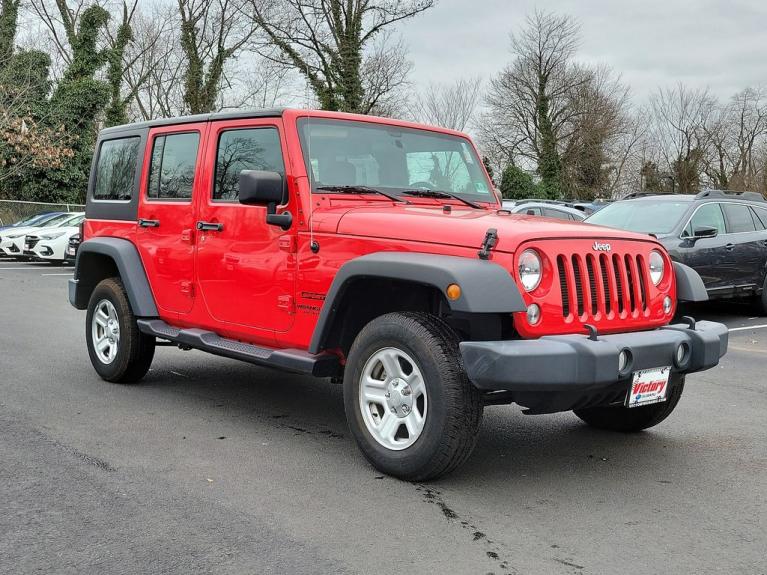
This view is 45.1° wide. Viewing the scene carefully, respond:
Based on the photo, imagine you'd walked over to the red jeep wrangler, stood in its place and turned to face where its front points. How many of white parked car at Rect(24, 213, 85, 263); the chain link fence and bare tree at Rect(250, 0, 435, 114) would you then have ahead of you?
0

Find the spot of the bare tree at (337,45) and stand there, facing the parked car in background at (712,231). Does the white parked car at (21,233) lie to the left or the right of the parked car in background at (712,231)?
right

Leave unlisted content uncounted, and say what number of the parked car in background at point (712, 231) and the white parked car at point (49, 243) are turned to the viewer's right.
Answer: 0

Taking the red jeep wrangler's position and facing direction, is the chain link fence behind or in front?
behind

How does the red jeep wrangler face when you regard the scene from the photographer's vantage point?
facing the viewer and to the right of the viewer

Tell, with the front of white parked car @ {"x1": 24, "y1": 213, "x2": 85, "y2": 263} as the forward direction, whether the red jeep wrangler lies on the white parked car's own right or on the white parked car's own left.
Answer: on the white parked car's own left

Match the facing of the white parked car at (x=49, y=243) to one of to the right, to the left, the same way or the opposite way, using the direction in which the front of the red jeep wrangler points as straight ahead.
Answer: to the right

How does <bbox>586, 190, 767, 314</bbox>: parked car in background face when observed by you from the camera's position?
facing the viewer and to the left of the viewer

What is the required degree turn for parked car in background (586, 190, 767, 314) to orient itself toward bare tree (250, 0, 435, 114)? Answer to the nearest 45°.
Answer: approximately 90° to its right

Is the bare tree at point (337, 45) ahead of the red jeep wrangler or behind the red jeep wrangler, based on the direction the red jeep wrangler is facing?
behind
